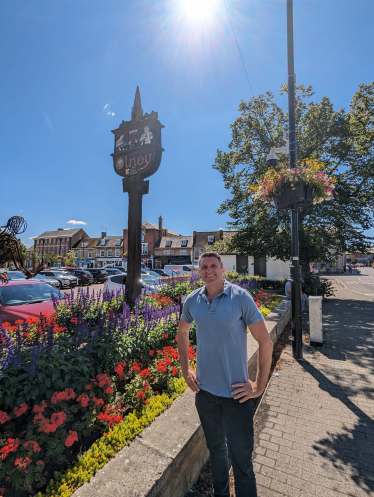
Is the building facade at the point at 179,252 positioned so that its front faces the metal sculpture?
yes

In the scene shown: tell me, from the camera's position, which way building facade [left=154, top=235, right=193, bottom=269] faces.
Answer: facing the viewer

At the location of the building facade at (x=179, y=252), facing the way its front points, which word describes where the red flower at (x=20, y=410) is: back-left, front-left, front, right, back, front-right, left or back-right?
front

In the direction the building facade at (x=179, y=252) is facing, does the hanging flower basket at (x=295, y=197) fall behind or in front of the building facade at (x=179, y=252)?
in front

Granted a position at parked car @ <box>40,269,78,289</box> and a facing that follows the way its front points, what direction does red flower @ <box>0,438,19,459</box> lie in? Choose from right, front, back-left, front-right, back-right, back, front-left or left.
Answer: front-right

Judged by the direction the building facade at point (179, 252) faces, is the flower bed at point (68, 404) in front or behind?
in front

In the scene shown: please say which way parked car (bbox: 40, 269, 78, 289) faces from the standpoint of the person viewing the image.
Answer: facing the viewer and to the right of the viewer

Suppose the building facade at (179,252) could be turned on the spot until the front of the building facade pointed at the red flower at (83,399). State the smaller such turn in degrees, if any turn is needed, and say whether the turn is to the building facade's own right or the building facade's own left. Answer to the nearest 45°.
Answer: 0° — it already faces it

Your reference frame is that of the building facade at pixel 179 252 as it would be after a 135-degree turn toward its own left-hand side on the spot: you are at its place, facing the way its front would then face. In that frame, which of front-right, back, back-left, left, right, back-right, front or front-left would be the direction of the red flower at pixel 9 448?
back-right

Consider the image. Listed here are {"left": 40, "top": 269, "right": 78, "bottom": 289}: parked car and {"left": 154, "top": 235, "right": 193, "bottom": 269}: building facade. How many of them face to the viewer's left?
0

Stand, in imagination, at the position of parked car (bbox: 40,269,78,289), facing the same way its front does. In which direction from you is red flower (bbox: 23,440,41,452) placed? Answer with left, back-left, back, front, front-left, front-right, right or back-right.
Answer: front-right

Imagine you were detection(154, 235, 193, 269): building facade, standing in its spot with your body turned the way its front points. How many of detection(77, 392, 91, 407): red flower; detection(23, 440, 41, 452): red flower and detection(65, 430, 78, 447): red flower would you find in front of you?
3

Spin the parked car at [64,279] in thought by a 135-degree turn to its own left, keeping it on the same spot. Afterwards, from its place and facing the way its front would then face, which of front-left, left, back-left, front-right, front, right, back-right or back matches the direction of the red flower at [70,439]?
back

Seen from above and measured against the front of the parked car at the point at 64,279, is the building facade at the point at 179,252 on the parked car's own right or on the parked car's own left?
on the parked car's own left
